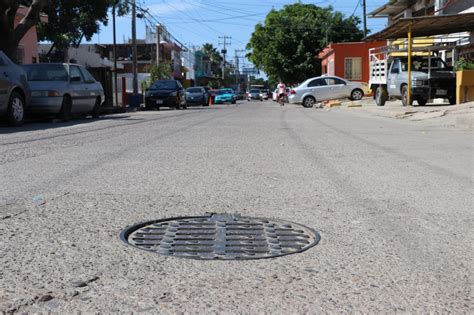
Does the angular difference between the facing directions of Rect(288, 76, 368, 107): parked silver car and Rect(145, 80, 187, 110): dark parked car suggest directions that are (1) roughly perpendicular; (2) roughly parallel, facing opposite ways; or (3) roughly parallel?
roughly perpendicular

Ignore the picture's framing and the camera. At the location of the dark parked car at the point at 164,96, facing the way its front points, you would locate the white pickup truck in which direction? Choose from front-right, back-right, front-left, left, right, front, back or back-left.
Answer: front-left

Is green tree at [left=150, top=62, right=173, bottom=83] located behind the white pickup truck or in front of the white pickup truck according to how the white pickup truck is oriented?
behind

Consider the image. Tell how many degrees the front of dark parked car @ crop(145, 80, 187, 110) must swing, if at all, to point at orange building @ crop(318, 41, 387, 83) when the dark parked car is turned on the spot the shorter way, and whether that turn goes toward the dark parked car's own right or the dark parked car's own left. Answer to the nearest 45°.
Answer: approximately 135° to the dark parked car's own left

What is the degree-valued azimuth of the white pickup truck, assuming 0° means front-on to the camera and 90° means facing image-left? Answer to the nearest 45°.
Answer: approximately 315°

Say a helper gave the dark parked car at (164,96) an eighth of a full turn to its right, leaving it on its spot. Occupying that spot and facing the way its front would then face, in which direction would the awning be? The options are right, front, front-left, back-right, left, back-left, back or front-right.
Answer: left

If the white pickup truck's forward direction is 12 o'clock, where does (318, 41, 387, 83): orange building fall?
The orange building is roughly at 7 o'clock from the white pickup truck.
